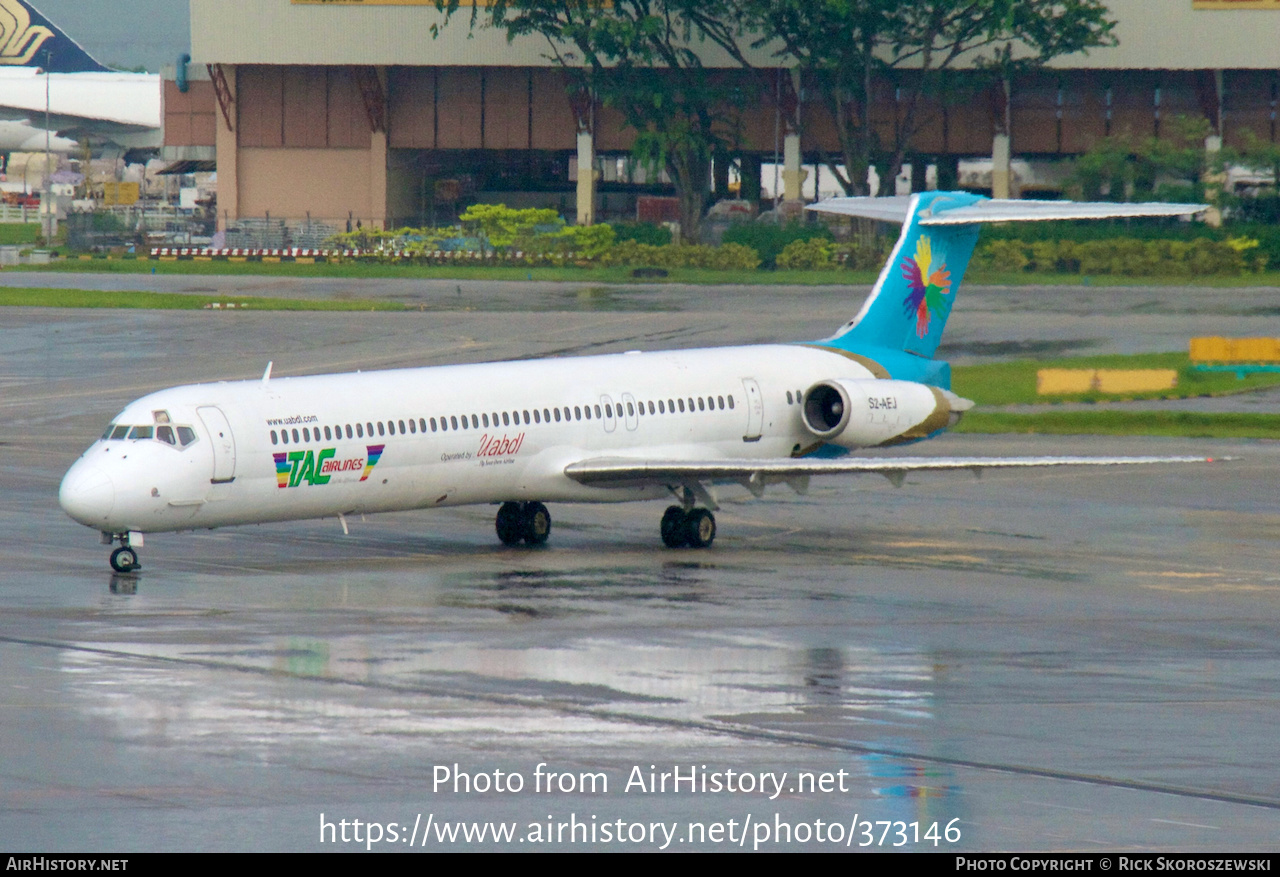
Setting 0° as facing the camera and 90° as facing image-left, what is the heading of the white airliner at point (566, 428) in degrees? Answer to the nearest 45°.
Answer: approximately 45°
